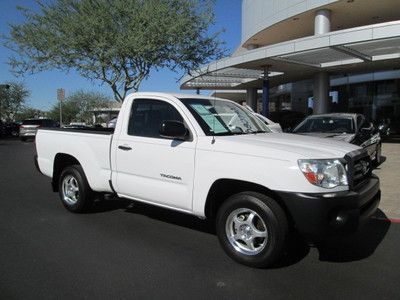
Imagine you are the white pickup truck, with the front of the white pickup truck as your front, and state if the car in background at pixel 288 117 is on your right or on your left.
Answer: on your left

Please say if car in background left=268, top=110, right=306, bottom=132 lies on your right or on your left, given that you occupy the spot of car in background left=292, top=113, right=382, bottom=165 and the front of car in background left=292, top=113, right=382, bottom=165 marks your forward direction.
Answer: on your right

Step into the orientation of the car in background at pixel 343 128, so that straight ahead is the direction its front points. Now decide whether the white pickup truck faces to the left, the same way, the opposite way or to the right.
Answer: to the left

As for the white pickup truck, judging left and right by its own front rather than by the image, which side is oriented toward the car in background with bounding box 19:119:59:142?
back

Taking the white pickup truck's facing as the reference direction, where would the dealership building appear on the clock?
The dealership building is roughly at 8 o'clock from the white pickup truck.

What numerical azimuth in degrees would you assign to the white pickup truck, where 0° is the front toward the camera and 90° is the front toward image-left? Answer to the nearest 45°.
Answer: approximately 315°

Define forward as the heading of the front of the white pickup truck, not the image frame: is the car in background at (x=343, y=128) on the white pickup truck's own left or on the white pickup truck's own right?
on the white pickup truck's own left

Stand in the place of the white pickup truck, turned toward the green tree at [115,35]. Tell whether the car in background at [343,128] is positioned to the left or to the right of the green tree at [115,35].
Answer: right

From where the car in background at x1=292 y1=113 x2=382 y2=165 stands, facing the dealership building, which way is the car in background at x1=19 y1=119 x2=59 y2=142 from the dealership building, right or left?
left

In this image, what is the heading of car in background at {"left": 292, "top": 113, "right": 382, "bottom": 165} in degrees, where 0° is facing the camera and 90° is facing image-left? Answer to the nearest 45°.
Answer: approximately 45°

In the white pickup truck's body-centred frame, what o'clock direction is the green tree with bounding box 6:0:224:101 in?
The green tree is roughly at 7 o'clock from the white pickup truck.

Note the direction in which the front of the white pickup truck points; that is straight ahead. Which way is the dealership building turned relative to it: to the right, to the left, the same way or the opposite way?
to the right
